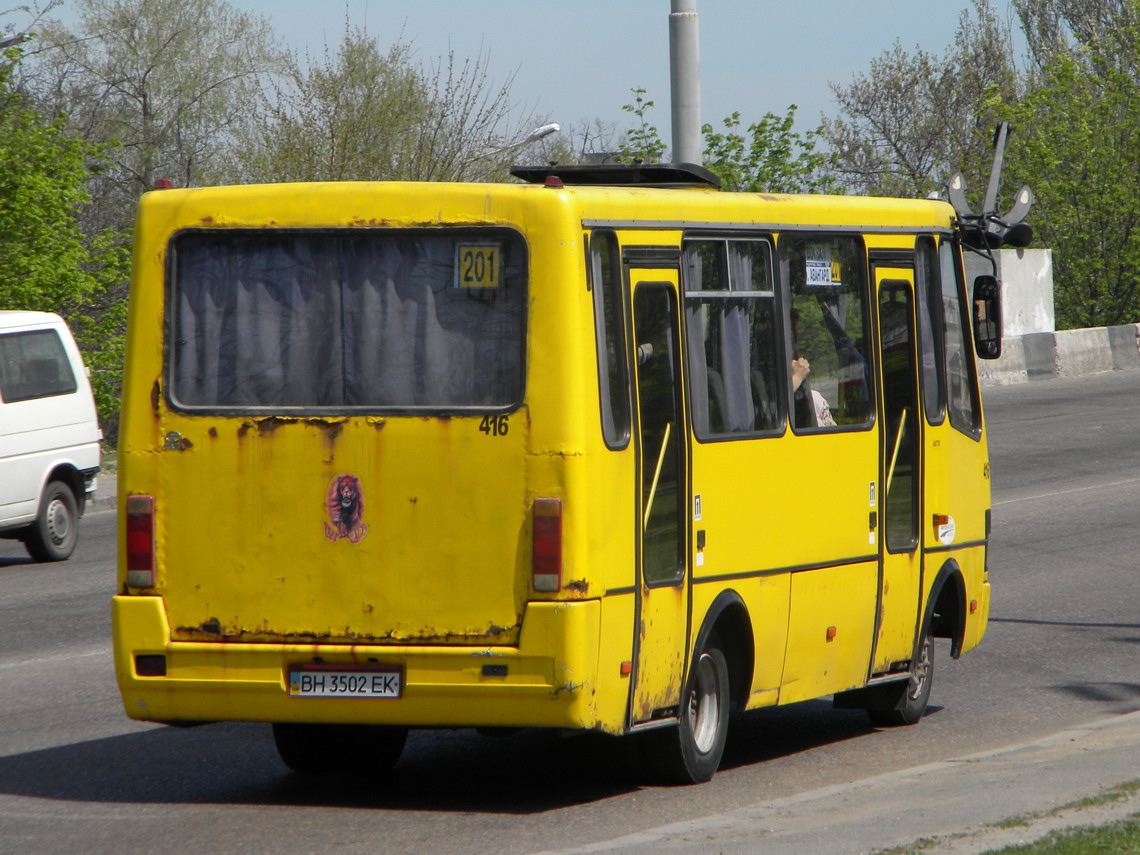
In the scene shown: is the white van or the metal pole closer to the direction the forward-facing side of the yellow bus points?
the metal pole

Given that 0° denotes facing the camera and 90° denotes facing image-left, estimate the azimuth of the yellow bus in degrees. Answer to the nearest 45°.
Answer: approximately 225°

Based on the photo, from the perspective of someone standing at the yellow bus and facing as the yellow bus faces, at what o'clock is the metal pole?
The metal pole is roughly at 11 o'clock from the yellow bus.

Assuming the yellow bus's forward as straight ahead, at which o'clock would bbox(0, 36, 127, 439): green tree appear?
The green tree is roughly at 10 o'clock from the yellow bus.

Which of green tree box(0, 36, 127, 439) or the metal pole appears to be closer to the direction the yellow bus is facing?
the metal pole

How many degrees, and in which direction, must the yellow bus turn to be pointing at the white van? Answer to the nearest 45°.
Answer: approximately 90° to its left
